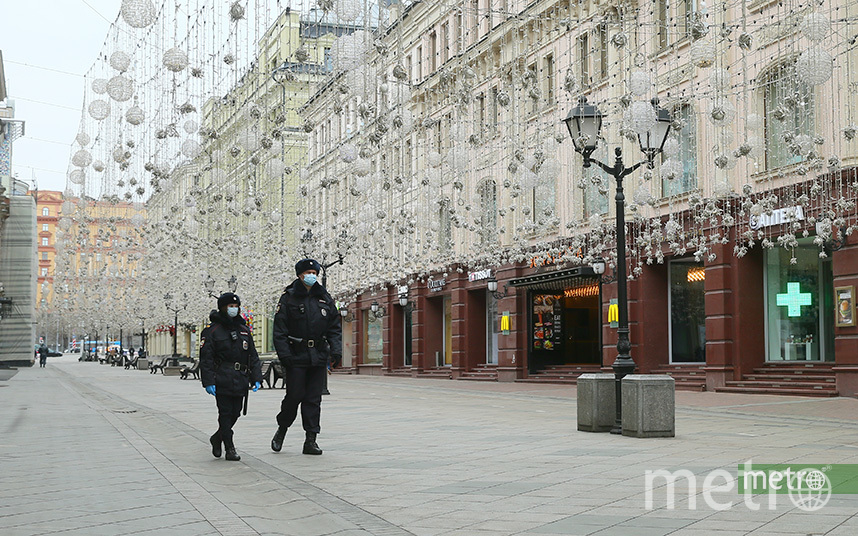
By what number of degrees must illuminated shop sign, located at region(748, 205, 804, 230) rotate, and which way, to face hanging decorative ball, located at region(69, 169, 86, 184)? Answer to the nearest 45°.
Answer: approximately 90° to its right

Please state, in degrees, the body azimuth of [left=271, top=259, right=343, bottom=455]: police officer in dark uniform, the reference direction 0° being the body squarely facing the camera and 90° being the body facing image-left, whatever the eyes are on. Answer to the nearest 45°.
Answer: approximately 0°

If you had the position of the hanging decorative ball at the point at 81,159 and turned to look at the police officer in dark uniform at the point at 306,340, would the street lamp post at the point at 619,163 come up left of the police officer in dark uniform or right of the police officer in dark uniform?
left

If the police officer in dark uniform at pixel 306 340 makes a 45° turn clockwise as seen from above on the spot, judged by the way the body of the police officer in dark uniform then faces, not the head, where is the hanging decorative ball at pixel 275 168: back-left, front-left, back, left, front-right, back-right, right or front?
back-right

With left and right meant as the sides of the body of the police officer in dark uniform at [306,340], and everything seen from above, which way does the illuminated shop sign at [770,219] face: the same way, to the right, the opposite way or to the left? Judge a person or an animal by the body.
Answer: to the right

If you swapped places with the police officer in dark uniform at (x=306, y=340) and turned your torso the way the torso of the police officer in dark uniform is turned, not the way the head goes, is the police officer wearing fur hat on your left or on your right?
on your right

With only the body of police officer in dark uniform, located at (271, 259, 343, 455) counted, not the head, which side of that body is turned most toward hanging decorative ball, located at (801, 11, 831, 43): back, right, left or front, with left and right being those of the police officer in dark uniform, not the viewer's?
left

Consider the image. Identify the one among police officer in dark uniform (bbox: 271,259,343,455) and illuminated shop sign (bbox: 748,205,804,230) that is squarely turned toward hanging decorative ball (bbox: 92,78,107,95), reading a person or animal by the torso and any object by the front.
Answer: the illuminated shop sign

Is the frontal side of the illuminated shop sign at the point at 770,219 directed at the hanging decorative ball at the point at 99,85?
yes
